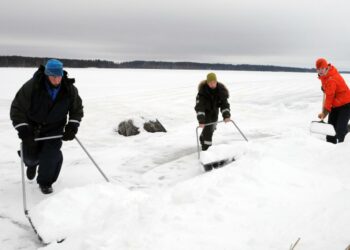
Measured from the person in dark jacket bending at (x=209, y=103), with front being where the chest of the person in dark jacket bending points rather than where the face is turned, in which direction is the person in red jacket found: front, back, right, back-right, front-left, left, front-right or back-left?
left

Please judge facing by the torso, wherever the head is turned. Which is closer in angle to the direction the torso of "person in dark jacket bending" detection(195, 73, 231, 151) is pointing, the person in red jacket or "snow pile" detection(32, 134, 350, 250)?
the snow pile

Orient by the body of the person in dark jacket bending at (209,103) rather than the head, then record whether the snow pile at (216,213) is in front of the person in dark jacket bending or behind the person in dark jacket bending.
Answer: in front

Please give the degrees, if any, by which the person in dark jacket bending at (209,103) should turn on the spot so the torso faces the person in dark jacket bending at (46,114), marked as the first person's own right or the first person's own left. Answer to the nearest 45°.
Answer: approximately 45° to the first person's own right

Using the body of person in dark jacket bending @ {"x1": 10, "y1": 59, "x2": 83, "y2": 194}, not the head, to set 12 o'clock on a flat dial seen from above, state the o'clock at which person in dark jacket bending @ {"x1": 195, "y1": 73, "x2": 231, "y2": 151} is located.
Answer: person in dark jacket bending @ {"x1": 195, "y1": 73, "x2": 231, "y2": 151} is roughly at 8 o'clock from person in dark jacket bending @ {"x1": 10, "y1": 59, "x2": 83, "y2": 194}.

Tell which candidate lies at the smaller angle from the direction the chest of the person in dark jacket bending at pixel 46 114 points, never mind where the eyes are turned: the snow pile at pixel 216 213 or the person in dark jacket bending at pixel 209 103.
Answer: the snow pile

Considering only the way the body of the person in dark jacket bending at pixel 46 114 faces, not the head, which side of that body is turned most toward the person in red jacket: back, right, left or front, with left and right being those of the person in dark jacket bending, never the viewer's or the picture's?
left

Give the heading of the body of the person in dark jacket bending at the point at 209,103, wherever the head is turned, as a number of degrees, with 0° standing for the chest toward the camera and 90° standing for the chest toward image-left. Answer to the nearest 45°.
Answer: approximately 0°

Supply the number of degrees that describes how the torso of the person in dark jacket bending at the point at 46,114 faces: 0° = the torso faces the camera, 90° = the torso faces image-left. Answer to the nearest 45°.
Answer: approximately 0°

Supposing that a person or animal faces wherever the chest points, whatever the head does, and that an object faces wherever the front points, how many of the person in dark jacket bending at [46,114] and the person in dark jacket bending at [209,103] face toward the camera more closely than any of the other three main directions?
2

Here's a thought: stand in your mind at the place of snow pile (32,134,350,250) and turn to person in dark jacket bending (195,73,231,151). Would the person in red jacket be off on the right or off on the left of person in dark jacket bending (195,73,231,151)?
right
